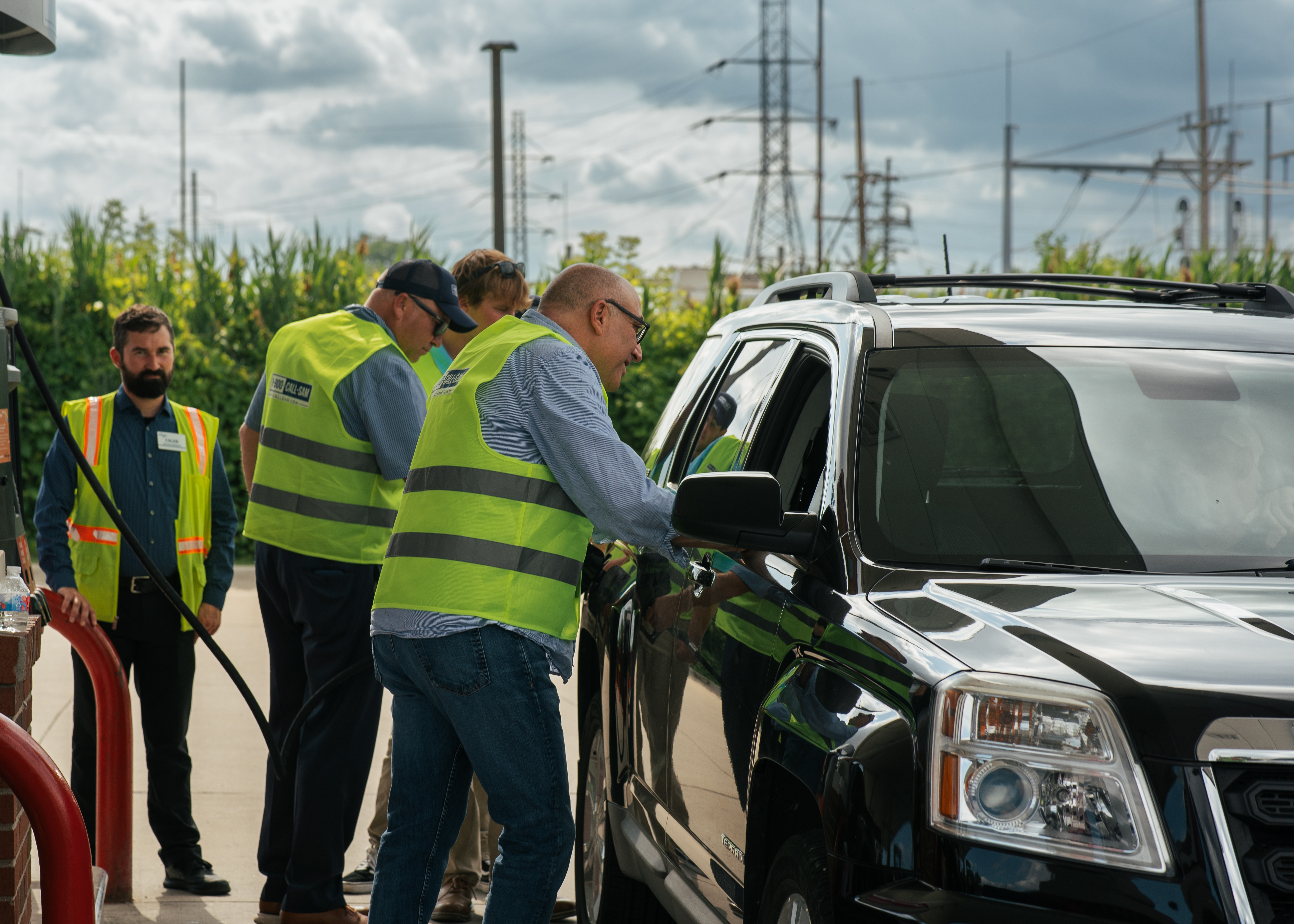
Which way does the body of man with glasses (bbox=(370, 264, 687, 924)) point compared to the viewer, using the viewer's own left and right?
facing away from the viewer and to the right of the viewer

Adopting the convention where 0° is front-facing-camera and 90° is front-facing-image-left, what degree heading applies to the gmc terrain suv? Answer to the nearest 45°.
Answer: approximately 315°

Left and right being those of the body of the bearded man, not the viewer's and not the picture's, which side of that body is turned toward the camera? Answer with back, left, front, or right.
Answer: front

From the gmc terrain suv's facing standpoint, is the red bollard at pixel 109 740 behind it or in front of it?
behind

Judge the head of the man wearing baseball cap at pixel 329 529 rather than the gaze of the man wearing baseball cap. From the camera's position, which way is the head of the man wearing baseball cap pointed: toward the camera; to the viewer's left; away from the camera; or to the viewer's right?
to the viewer's right

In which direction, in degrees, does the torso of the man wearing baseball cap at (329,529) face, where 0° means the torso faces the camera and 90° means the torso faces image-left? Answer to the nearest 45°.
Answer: approximately 225°

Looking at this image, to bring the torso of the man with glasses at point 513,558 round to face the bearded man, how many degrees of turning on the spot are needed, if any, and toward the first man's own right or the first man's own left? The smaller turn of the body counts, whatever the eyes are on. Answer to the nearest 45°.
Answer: approximately 90° to the first man's own left

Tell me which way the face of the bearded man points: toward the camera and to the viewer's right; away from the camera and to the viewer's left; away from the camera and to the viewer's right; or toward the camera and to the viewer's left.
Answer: toward the camera and to the viewer's right

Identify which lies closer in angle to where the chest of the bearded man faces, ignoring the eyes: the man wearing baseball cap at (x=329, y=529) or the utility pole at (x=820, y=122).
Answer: the man wearing baseball cap

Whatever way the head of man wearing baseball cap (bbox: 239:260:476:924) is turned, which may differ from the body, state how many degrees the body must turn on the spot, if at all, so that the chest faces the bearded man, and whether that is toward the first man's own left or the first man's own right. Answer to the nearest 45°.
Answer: approximately 90° to the first man's own left

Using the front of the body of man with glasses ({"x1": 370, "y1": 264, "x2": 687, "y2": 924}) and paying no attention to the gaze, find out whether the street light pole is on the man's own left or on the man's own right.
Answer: on the man's own left

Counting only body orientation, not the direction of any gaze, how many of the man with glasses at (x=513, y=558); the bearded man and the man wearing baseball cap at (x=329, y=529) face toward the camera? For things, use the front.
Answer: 1

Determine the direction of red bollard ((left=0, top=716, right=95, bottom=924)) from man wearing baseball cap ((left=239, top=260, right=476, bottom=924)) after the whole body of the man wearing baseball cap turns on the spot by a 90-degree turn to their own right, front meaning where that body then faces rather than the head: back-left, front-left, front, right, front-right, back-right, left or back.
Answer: front-right
